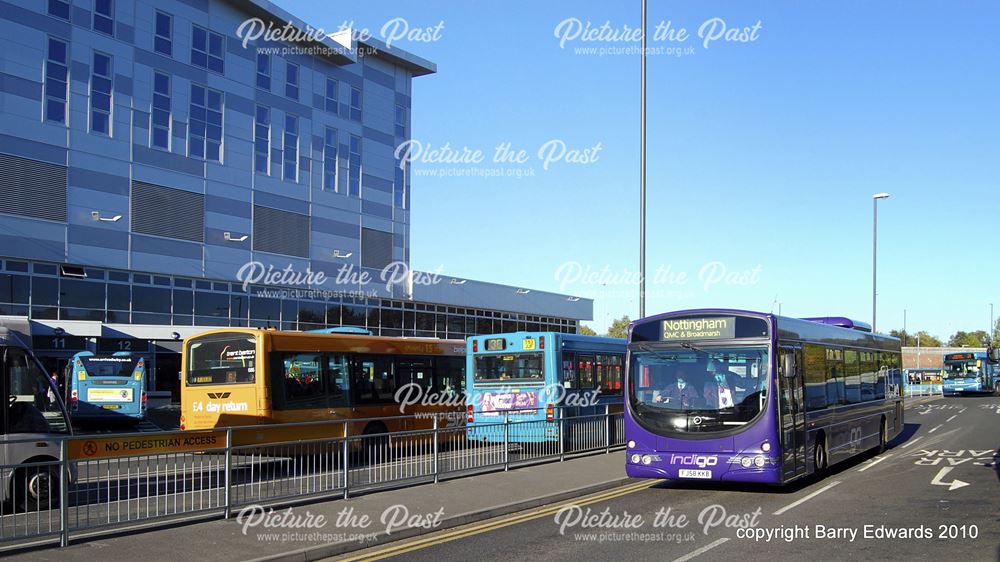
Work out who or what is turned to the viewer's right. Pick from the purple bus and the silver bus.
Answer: the silver bus

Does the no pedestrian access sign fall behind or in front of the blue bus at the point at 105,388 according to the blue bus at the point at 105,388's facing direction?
behind

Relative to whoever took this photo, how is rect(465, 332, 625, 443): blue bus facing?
facing away from the viewer and to the right of the viewer

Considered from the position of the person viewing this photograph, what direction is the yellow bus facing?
facing away from the viewer and to the right of the viewer

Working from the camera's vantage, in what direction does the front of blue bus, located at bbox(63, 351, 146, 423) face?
facing away from the viewer

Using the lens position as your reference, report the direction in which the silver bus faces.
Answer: facing to the right of the viewer

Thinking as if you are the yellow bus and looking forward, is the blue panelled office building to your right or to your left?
on your left

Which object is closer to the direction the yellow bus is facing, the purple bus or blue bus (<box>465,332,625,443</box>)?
the blue bus

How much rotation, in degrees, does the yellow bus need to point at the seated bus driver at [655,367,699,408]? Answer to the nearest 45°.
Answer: approximately 90° to its right

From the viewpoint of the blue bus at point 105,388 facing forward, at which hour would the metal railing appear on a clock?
The metal railing is roughly at 6 o'clock from the blue bus.
